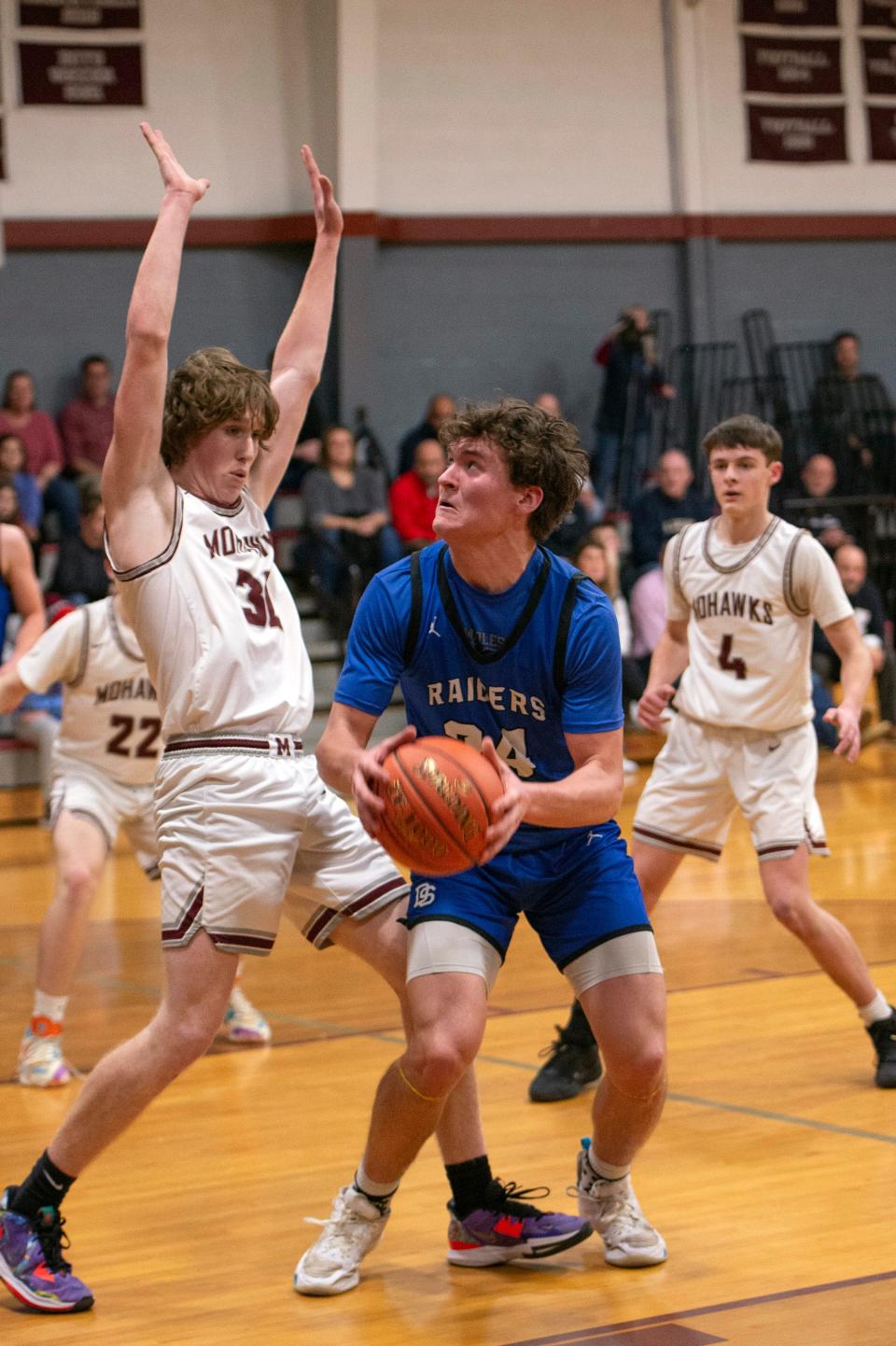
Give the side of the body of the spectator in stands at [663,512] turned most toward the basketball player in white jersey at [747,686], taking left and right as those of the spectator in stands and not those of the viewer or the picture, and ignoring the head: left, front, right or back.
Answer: front

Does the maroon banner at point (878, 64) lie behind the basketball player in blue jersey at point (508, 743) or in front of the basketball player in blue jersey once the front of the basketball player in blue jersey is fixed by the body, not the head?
behind

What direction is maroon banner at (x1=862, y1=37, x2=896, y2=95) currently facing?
toward the camera

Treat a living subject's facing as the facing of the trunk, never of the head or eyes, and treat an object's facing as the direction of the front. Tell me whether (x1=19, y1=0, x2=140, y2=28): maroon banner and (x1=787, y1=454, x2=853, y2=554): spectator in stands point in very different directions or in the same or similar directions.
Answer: same or similar directions

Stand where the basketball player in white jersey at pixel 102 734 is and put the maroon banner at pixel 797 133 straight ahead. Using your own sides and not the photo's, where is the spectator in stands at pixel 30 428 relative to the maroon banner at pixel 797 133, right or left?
left

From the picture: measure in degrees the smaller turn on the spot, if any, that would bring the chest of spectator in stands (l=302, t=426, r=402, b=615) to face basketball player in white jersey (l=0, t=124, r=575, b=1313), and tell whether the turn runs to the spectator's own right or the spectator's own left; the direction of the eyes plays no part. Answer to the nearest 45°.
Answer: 0° — they already face them

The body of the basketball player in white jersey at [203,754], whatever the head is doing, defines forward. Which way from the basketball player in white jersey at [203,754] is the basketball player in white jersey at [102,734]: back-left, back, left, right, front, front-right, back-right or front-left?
back-left

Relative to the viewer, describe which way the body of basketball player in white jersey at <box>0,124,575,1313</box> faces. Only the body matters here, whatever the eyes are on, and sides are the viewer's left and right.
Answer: facing the viewer and to the right of the viewer

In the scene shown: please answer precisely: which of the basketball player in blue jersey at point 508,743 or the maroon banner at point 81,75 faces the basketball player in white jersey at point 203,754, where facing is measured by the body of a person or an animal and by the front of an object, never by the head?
the maroon banner

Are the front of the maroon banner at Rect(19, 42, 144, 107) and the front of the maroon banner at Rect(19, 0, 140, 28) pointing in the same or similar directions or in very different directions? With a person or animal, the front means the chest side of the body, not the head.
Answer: same or similar directions

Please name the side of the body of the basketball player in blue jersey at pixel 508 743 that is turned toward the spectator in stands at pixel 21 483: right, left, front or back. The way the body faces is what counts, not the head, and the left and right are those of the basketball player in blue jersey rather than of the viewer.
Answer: back

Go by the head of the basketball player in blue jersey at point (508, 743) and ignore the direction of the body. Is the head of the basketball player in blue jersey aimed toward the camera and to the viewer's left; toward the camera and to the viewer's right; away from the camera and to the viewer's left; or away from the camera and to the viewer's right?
toward the camera and to the viewer's left

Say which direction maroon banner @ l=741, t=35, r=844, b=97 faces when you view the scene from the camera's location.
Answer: facing the viewer

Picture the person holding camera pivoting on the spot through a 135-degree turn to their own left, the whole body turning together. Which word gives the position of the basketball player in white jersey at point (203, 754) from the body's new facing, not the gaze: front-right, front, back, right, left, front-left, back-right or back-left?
back-right

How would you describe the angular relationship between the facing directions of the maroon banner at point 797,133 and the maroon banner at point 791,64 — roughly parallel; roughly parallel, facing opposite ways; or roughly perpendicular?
roughly parallel

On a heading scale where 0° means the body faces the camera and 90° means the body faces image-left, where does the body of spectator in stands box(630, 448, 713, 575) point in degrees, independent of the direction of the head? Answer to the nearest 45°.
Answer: approximately 0°

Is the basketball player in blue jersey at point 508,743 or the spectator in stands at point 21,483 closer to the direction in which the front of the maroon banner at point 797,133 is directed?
the basketball player in blue jersey

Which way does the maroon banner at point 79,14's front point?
toward the camera
